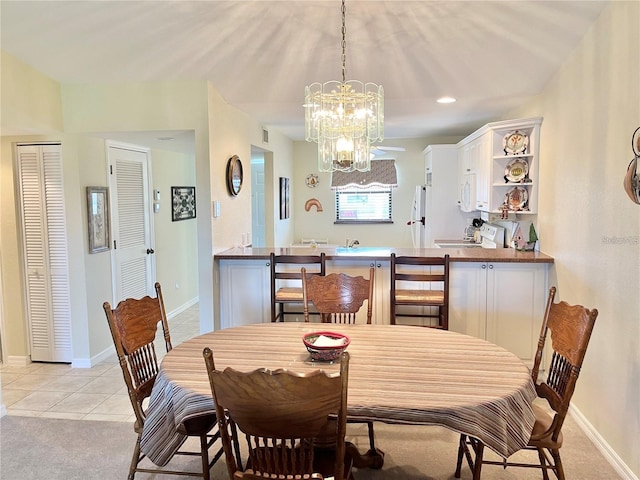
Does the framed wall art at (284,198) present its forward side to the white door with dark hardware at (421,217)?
yes

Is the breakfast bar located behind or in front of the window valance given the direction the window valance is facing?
in front

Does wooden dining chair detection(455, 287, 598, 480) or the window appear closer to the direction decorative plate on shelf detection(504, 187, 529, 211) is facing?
the wooden dining chair

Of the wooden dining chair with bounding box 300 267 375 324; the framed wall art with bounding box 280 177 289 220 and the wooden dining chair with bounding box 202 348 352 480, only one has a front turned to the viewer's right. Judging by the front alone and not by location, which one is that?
the framed wall art

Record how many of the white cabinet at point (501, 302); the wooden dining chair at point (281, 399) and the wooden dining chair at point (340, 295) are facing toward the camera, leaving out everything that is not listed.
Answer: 2

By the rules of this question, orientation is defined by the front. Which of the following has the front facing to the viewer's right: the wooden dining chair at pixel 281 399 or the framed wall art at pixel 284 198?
the framed wall art

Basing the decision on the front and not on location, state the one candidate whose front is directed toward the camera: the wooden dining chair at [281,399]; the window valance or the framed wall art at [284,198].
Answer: the window valance

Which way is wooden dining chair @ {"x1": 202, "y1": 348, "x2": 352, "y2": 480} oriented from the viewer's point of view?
away from the camera

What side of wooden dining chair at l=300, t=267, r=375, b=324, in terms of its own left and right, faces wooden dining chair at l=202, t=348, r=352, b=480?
front

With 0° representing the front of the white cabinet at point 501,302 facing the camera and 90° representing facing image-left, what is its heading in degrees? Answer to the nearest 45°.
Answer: approximately 0°

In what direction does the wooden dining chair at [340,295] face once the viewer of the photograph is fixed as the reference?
facing the viewer

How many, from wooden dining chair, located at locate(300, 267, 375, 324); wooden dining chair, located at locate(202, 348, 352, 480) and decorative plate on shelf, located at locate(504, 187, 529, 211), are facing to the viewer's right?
0

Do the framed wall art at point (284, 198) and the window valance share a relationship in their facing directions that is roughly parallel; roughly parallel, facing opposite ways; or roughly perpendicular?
roughly perpendicular

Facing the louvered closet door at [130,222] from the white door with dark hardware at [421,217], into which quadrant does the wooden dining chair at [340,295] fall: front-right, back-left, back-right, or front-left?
front-left

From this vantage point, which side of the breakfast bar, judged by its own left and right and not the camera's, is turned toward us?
front
